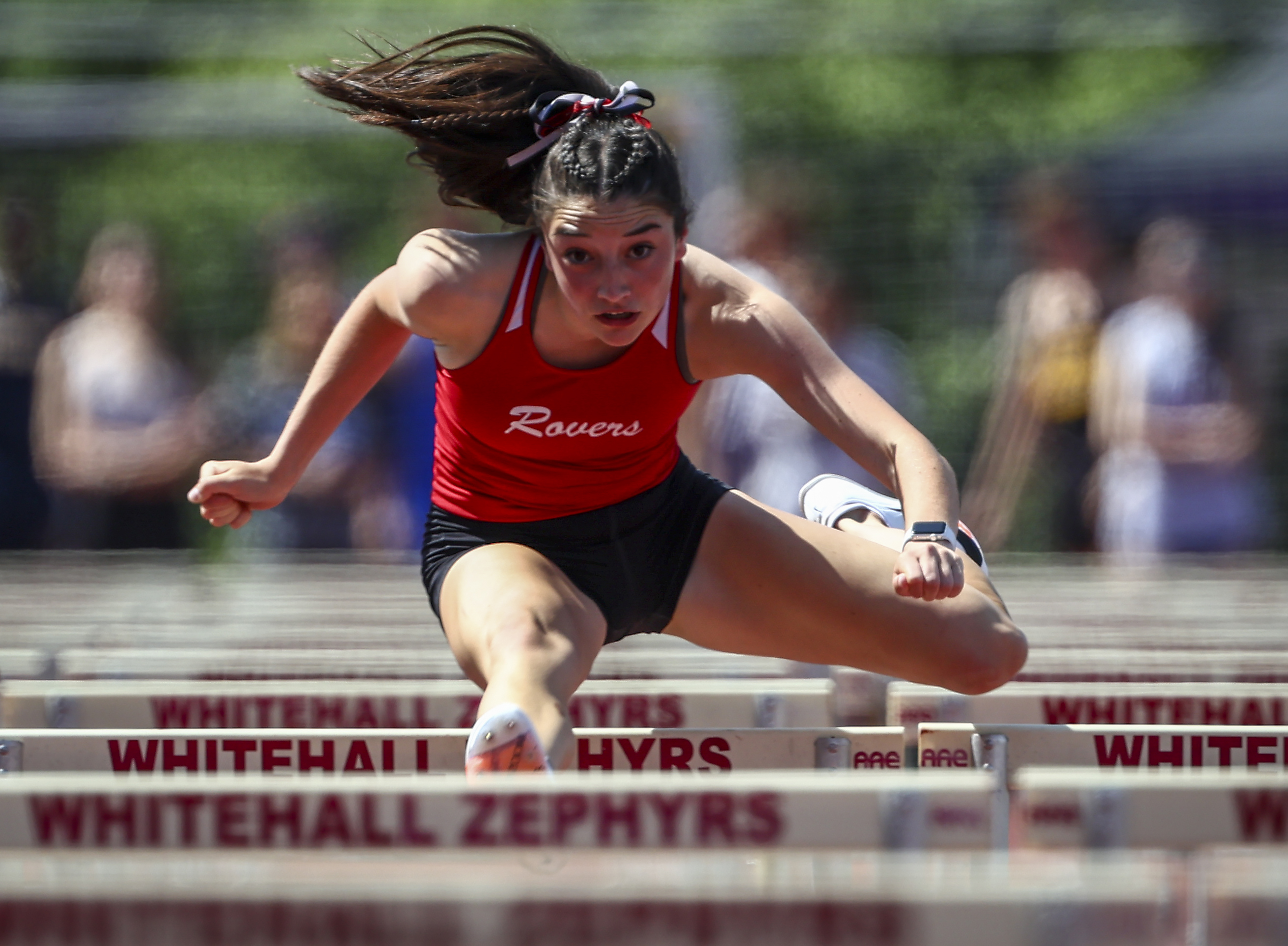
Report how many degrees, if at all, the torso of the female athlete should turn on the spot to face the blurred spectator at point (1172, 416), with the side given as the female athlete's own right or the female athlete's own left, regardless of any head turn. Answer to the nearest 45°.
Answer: approximately 135° to the female athlete's own left

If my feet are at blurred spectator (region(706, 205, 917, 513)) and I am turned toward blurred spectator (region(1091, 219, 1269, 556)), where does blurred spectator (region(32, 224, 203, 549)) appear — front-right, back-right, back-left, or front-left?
back-left

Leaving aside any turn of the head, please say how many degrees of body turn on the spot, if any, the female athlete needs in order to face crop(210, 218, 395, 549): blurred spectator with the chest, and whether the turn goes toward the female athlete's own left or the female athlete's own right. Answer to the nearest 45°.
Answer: approximately 180°

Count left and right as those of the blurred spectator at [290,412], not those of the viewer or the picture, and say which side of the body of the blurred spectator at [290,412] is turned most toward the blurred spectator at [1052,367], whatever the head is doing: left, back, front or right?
left

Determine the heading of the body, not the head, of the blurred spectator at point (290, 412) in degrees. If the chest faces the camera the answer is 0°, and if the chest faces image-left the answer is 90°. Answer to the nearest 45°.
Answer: approximately 0°

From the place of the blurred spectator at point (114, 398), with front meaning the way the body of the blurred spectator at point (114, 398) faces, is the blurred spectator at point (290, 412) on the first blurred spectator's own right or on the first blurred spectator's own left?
on the first blurred spectator's own left

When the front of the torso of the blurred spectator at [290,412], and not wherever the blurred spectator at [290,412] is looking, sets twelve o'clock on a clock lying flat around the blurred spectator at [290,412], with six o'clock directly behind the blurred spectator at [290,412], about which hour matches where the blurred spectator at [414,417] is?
the blurred spectator at [414,417] is roughly at 10 o'clock from the blurred spectator at [290,412].
